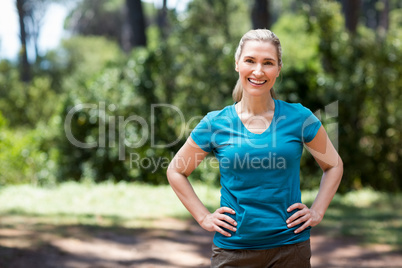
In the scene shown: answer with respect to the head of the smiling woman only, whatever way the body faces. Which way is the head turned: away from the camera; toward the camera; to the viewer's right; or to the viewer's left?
toward the camera

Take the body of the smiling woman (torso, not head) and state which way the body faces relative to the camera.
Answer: toward the camera
